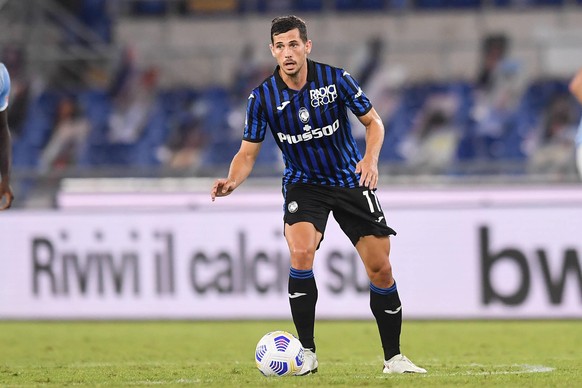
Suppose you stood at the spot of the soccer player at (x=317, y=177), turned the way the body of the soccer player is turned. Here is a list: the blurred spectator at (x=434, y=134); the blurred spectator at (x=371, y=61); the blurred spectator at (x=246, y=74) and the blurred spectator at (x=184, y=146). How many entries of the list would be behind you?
4

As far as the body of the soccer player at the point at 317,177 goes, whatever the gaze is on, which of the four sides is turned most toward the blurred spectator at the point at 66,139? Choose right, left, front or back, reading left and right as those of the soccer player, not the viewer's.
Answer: back

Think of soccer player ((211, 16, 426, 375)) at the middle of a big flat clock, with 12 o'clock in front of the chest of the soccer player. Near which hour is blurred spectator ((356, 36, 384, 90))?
The blurred spectator is roughly at 6 o'clock from the soccer player.

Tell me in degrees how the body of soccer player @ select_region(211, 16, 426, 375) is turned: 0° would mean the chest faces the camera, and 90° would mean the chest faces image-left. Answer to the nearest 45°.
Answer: approximately 0°

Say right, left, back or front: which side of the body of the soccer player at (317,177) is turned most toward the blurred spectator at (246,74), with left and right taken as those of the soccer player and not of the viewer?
back

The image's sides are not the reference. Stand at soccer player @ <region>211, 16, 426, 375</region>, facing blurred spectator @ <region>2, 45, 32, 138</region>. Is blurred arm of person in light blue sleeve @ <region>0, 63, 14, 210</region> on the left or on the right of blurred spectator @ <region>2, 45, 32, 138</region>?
left

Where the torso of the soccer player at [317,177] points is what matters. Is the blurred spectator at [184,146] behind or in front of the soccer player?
behind

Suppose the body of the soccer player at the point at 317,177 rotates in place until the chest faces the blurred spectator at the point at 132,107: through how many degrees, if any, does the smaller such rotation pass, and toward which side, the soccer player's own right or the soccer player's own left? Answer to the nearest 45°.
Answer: approximately 180°

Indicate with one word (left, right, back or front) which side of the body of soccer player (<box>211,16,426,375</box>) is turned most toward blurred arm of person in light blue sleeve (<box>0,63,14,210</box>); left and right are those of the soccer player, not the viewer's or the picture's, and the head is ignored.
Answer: right

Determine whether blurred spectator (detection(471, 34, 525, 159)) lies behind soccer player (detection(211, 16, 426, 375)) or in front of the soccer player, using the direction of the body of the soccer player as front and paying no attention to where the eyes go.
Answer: behind

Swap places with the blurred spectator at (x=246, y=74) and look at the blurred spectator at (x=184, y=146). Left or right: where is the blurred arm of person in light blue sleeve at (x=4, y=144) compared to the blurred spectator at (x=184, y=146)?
left

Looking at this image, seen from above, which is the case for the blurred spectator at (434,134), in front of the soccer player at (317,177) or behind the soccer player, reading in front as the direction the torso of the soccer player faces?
behind
